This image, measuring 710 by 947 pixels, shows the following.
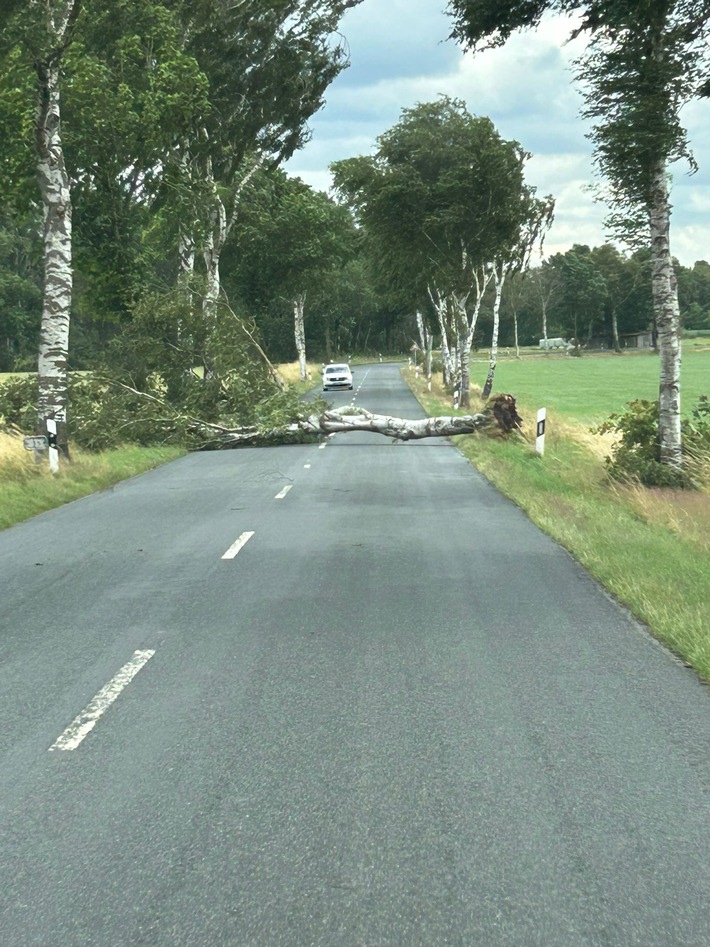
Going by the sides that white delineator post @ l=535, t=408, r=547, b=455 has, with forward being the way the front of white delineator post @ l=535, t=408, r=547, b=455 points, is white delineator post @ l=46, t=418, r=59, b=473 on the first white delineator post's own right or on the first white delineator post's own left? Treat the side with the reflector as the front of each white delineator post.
on the first white delineator post's own right

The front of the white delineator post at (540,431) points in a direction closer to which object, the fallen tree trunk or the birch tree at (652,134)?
the birch tree

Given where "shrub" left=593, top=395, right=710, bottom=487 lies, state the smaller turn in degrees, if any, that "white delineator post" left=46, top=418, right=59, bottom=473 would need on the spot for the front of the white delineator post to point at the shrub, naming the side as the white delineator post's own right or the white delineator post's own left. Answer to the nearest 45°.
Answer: approximately 45° to the white delineator post's own left

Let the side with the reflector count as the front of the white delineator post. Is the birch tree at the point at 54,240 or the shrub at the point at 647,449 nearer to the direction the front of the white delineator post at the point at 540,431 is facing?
the shrub

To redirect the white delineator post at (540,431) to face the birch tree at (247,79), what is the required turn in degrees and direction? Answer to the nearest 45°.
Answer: approximately 135° to its right

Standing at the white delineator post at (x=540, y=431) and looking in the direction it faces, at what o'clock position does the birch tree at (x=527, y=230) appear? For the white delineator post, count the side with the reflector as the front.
The birch tree is roughly at 6 o'clock from the white delineator post.

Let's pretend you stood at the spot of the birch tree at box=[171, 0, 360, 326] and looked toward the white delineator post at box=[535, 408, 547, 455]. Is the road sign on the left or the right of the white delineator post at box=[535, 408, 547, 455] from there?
right

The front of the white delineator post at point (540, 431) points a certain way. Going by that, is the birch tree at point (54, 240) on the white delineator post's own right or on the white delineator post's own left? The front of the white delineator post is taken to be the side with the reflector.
on the white delineator post's own right

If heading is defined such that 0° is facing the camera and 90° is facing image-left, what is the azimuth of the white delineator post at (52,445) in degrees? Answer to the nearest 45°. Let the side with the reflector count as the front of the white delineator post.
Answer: approximately 0°

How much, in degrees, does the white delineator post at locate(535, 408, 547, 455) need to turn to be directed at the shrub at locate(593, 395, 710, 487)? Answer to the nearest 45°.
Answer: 0° — it already faces it

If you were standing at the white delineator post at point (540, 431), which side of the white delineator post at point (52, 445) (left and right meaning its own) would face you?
left

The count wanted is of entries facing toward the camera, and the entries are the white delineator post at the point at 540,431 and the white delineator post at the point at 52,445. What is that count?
2
